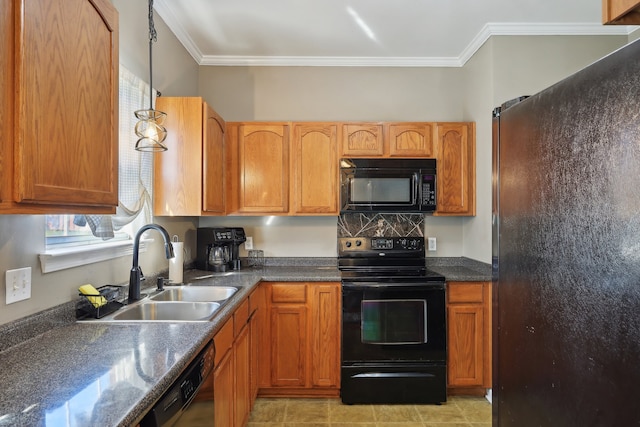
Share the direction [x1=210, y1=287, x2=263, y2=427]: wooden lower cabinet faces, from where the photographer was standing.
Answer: facing to the right of the viewer

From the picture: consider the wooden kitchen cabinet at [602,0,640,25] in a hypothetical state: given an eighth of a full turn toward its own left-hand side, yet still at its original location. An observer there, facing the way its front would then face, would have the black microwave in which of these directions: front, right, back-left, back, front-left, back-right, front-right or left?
back-right

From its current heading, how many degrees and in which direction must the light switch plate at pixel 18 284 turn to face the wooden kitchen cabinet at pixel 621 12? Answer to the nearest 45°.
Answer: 0° — it already faces it

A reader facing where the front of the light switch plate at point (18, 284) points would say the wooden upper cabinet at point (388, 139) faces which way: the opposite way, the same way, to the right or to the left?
to the right

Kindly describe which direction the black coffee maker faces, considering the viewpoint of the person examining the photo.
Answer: facing the viewer and to the right of the viewer

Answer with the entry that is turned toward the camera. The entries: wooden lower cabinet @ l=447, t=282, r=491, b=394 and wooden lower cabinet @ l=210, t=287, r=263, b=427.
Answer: wooden lower cabinet @ l=447, t=282, r=491, b=394

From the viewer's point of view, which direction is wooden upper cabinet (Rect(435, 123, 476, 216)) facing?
toward the camera

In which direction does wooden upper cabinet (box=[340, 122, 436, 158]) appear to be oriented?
toward the camera

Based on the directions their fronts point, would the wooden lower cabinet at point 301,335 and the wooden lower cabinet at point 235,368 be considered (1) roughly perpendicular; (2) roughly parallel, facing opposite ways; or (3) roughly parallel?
roughly perpendicular

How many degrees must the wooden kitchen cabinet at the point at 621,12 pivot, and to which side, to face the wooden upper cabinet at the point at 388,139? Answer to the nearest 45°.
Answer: approximately 90° to its right

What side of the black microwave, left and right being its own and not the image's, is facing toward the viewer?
front

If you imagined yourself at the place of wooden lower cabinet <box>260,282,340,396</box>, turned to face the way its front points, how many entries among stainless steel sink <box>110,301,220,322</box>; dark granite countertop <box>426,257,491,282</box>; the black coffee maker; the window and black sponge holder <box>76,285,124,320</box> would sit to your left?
1
